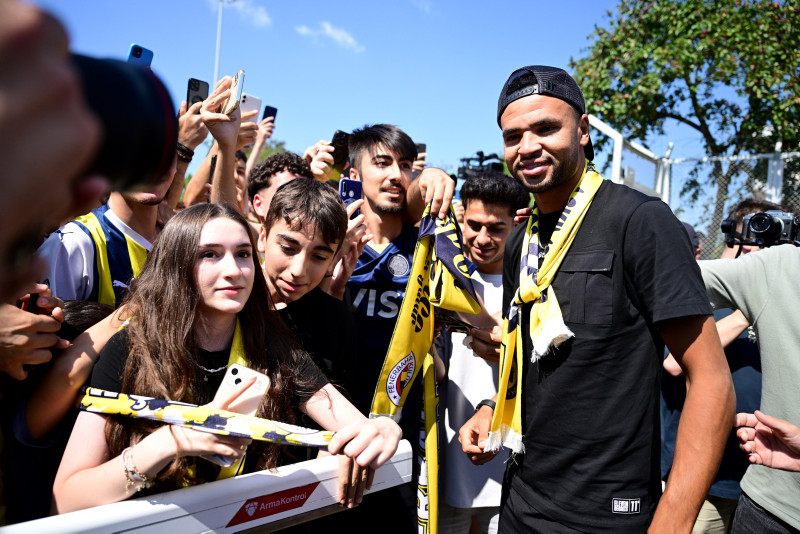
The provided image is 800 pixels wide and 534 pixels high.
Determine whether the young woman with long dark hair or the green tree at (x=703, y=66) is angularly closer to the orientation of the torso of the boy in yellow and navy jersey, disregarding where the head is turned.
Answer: the young woman with long dark hair

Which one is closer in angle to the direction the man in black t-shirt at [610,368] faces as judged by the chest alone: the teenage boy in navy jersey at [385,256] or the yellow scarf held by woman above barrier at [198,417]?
the yellow scarf held by woman above barrier

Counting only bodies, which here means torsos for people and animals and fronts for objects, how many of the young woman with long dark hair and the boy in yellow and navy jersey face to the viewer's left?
0

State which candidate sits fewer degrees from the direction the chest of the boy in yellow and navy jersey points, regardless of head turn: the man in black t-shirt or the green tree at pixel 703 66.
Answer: the man in black t-shirt

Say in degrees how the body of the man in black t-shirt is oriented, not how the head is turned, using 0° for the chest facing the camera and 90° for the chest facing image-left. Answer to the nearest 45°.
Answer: approximately 45°

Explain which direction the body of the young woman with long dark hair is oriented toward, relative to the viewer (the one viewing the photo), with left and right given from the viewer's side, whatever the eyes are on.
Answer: facing the viewer and to the right of the viewer

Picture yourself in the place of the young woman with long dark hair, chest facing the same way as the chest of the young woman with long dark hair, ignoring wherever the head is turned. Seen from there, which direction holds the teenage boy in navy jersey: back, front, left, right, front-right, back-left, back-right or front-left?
left

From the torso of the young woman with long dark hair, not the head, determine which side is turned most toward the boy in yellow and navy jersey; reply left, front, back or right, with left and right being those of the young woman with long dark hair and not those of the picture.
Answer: back

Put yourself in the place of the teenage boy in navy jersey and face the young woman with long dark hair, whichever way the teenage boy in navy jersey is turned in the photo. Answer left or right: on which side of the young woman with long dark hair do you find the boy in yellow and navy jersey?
right

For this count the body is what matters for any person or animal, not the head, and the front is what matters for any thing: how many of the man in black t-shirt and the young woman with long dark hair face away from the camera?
0

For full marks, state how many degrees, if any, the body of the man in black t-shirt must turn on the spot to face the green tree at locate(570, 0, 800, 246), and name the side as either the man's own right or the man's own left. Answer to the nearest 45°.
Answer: approximately 135° to the man's own right

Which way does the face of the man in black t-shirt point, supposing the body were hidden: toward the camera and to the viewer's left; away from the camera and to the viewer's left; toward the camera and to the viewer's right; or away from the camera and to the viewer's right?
toward the camera and to the viewer's left

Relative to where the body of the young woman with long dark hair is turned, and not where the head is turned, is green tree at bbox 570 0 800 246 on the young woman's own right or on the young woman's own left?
on the young woman's own left

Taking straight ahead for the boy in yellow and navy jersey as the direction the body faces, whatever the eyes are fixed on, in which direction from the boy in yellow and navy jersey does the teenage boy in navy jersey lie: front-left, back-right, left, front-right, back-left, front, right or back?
front-left
